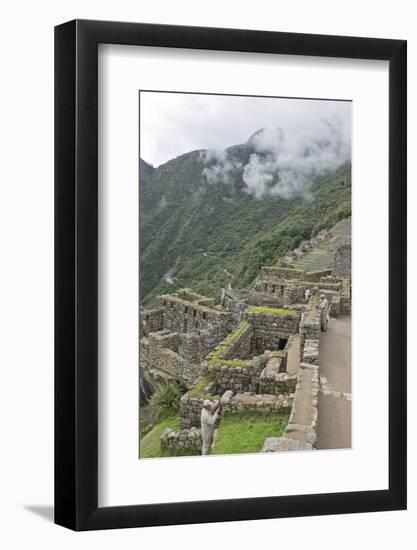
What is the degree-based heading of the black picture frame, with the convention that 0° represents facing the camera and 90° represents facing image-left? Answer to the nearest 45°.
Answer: approximately 315°
